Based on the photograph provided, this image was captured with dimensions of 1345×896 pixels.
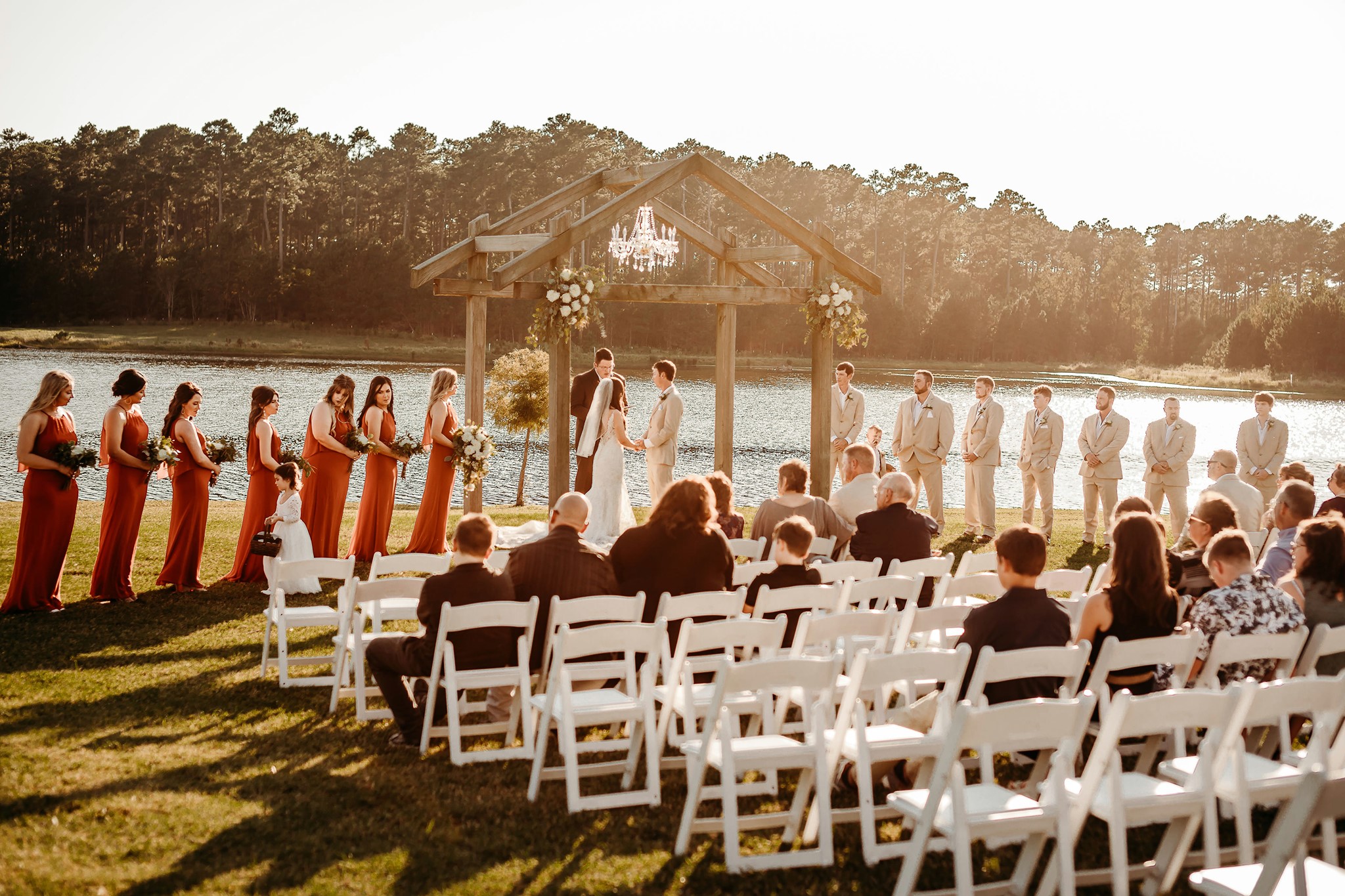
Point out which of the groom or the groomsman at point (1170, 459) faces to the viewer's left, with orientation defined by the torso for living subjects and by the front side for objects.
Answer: the groom

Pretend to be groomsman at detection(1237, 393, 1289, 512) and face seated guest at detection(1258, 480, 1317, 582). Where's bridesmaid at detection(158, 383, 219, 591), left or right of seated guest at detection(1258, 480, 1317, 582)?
right

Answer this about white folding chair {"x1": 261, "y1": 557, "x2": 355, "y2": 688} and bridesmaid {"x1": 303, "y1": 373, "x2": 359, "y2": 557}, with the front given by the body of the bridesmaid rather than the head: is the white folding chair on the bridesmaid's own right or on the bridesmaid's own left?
on the bridesmaid's own right

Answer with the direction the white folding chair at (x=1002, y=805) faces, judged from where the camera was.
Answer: facing away from the viewer and to the left of the viewer

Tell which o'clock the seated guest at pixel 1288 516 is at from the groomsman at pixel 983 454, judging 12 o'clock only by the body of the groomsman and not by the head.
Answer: The seated guest is roughly at 10 o'clock from the groomsman.

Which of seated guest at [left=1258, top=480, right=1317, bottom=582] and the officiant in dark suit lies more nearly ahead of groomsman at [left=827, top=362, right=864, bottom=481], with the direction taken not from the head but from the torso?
the officiant in dark suit

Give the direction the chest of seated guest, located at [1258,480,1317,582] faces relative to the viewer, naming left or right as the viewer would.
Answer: facing away from the viewer and to the left of the viewer

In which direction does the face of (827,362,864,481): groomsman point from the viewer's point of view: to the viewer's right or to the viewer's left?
to the viewer's left

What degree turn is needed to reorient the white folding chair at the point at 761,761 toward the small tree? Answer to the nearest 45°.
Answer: approximately 45° to its right

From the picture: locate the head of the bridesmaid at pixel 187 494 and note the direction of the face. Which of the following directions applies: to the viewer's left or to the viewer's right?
to the viewer's right
